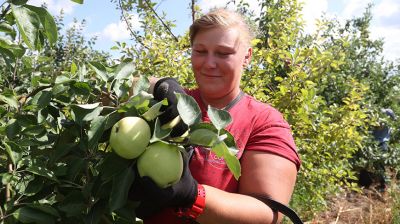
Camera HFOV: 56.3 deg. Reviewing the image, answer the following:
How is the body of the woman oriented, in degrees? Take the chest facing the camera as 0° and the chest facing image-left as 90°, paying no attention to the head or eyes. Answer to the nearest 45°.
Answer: approximately 45°

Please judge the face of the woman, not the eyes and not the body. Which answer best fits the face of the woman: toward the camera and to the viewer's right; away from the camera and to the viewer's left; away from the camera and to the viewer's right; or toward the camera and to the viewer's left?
toward the camera and to the viewer's left

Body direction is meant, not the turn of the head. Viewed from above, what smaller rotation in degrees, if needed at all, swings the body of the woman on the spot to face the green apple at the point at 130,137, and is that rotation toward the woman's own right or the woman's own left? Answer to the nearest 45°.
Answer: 0° — they already face it
